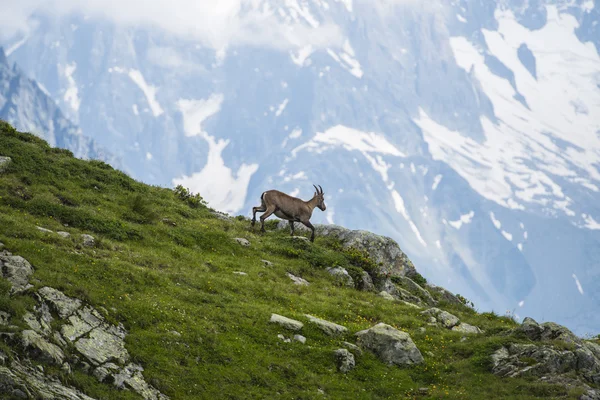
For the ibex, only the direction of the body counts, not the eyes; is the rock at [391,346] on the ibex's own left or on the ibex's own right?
on the ibex's own right

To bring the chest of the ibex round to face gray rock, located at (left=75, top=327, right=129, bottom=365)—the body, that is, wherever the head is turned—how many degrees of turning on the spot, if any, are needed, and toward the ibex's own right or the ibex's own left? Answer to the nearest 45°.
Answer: approximately 90° to the ibex's own right

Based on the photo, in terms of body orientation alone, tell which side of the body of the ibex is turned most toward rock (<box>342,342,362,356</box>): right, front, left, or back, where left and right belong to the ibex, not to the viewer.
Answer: right

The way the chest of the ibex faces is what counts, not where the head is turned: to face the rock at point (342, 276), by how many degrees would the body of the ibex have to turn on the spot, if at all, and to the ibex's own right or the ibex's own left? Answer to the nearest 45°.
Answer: approximately 45° to the ibex's own right

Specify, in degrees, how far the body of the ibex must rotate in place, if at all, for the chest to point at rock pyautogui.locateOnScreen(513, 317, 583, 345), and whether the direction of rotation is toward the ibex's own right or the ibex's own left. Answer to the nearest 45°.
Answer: approximately 45° to the ibex's own right

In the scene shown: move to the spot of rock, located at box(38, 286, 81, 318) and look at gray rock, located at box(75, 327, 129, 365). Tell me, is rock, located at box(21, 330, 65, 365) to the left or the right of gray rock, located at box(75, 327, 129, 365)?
right

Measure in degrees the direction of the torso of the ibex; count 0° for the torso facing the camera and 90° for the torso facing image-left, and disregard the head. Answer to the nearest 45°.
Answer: approximately 270°

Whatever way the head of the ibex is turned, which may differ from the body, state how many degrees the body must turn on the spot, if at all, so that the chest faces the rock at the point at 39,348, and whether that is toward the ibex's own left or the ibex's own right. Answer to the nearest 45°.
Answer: approximately 90° to the ibex's own right

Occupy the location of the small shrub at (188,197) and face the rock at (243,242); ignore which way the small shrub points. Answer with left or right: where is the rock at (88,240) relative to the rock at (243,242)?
right
